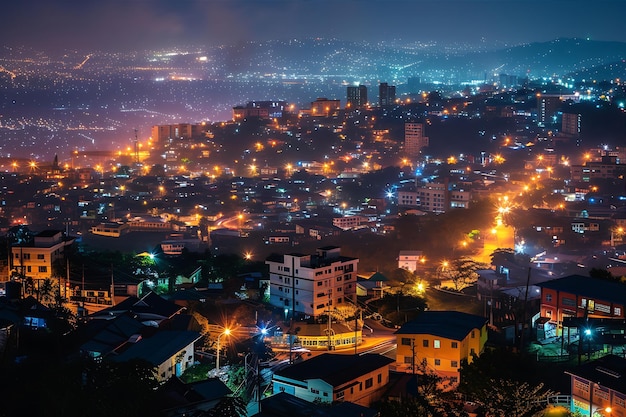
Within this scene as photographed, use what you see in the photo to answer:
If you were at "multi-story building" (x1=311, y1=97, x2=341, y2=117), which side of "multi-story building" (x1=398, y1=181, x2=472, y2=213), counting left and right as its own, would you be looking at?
back

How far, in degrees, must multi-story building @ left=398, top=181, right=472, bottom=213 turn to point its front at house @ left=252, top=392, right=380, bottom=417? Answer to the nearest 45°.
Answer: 0° — it already faces it

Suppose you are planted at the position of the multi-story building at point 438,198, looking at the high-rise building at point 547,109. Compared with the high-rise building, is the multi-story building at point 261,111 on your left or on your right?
left

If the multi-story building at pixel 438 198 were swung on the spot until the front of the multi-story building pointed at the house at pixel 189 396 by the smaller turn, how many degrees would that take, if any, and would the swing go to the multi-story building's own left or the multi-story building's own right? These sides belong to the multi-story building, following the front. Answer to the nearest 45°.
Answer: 0° — it already faces it

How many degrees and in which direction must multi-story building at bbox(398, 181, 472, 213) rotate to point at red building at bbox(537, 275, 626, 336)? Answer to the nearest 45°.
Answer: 0° — it already faces it

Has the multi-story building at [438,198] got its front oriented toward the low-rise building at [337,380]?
yes

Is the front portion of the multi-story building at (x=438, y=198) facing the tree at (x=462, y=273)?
yes

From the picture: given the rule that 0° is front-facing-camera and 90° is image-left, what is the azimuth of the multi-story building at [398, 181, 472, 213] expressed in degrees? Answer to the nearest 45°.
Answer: approximately 0°

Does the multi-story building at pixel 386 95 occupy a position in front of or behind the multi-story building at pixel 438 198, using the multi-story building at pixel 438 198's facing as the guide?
behind

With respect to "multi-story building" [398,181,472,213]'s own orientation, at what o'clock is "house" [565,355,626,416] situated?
The house is roughly at 12 o'clock from the multi-story building.

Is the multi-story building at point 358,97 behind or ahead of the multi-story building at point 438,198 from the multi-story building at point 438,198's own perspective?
behind
